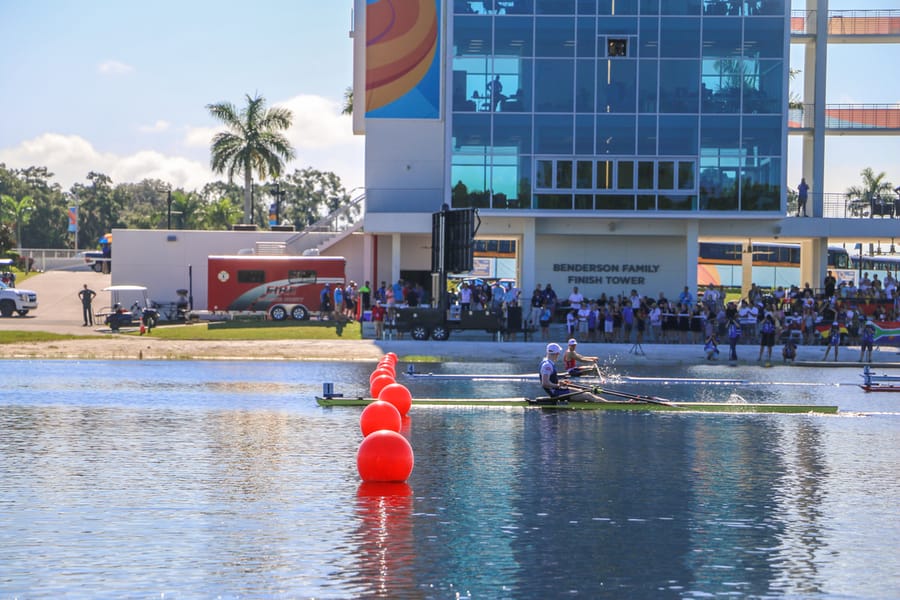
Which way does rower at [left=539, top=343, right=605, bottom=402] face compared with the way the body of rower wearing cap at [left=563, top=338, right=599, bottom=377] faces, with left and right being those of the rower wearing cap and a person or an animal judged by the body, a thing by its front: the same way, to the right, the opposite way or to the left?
the same way

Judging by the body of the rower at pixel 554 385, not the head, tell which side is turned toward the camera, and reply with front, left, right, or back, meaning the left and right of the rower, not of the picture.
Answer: right

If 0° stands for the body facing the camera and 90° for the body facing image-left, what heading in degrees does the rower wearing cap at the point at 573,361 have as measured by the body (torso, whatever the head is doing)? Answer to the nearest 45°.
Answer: approximately 270°

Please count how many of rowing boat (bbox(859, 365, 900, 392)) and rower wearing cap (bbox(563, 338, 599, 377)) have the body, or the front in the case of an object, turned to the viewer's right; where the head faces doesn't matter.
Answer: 1

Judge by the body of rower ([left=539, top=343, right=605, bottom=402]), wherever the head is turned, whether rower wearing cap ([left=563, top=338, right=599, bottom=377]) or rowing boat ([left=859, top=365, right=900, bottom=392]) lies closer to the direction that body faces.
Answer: the rowing boat

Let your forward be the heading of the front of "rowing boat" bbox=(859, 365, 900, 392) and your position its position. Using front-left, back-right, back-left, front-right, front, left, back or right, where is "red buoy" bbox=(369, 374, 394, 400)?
front-left

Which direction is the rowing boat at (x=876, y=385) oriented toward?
to the viewer's left

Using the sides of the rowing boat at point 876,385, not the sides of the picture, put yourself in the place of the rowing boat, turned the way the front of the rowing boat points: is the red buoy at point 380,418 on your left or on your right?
on your left

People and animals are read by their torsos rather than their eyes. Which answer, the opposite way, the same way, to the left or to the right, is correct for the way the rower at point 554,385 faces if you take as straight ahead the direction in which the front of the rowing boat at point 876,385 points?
the opposite way

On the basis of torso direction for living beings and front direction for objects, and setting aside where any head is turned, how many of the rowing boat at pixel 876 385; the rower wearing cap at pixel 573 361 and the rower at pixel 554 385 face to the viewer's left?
1

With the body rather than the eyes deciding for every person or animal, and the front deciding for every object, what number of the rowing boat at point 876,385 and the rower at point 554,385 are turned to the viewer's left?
1

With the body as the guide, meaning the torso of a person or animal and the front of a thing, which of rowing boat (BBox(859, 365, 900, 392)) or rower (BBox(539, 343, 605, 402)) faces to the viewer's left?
the rowing boat

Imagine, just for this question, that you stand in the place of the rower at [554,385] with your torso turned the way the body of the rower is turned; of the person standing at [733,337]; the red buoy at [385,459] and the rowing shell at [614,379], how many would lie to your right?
1

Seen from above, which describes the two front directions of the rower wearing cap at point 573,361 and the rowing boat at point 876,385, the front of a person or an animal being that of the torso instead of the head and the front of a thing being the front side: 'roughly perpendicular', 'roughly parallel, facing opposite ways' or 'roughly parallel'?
roughly parallel, facing opposite ways

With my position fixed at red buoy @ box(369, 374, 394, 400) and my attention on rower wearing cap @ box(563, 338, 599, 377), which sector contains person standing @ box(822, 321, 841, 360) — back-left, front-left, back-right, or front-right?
front-left

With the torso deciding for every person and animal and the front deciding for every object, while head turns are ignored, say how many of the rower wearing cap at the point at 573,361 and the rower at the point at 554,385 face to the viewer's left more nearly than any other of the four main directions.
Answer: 0
